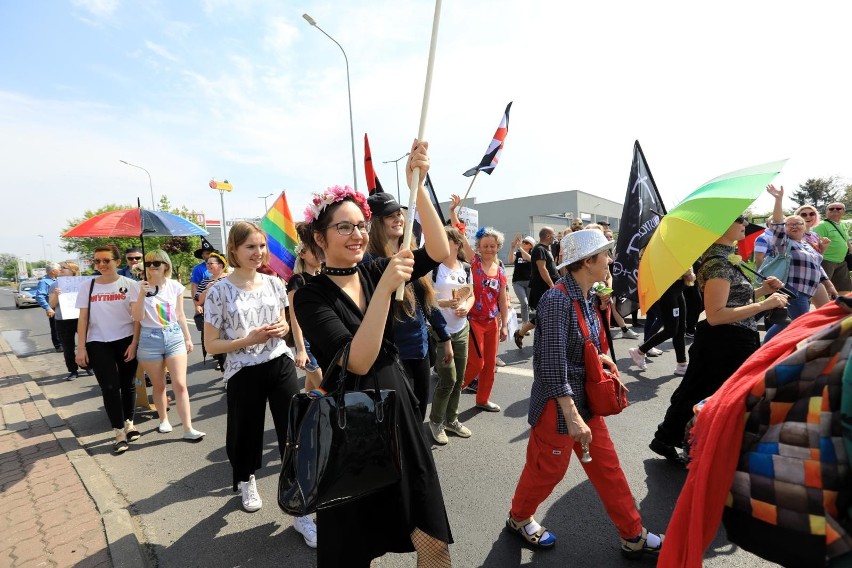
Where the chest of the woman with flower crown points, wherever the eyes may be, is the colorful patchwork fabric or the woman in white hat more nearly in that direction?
the colorful patchwork fabric

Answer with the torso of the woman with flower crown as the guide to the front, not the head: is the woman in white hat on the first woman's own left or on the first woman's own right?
on the first woman's own left

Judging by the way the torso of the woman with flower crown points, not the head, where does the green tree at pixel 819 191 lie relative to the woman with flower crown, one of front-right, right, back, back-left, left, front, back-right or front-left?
left

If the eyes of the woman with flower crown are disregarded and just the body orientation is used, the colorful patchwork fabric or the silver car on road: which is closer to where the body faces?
the colorful patchwork fabric

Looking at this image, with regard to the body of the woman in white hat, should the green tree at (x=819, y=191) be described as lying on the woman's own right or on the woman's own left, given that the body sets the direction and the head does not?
on the woman's own left

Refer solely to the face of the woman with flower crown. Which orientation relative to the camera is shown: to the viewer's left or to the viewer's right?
to the viewer's right

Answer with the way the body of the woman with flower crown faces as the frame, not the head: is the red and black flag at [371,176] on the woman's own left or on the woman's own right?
on the woman's own left

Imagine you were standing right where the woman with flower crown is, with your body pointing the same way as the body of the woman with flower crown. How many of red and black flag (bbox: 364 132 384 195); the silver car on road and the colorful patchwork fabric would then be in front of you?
1
